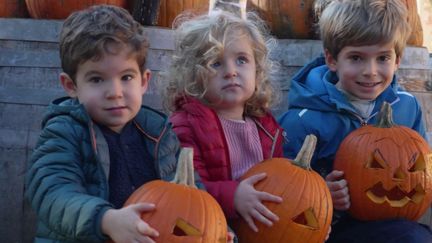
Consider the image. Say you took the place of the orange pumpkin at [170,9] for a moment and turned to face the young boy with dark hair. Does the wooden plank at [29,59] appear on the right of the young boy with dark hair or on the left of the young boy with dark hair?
right

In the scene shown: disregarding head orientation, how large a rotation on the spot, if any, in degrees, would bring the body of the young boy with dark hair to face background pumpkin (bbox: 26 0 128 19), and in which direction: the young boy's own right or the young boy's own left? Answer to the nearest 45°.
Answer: approximately 135° to the young boy's own left

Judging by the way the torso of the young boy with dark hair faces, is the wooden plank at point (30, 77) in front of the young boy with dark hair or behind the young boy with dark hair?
behind

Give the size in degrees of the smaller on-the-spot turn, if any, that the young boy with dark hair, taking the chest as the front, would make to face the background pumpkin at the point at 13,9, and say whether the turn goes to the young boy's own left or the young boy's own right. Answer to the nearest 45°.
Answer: approximately 135° to the young boy's own right

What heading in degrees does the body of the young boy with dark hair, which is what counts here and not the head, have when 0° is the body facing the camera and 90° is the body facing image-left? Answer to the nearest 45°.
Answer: approximately 315°

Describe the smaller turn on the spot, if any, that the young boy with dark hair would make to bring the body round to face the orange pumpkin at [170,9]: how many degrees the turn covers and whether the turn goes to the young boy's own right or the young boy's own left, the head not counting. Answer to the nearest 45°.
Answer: approximately 135° to the young boy's own left
